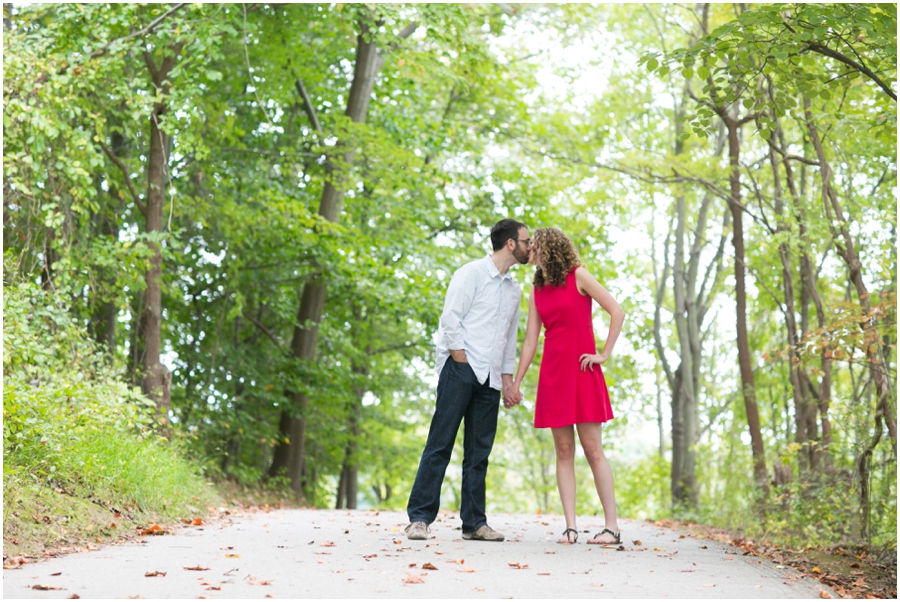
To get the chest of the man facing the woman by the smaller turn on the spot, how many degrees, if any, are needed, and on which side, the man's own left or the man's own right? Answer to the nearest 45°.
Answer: approximately 45° to the man's own left

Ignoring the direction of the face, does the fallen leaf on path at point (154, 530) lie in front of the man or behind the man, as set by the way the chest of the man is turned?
behind

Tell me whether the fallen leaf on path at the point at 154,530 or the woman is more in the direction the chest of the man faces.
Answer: the woman

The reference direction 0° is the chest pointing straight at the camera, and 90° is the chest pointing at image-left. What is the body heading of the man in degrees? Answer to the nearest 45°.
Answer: approximately 315°

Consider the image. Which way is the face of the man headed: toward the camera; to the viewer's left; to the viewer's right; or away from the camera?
to the viewer's right
